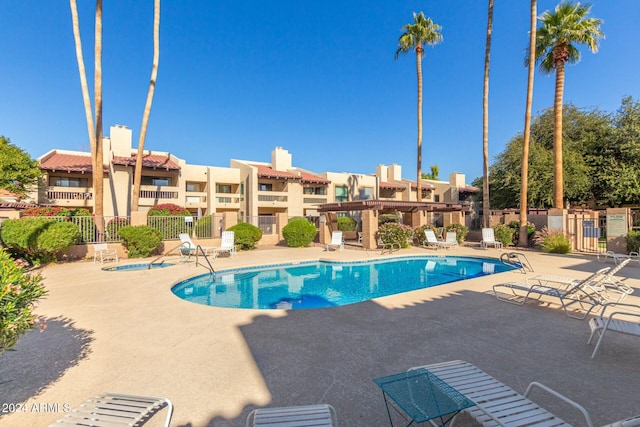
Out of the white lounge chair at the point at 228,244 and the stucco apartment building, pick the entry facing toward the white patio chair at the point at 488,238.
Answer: the stucco apartment building

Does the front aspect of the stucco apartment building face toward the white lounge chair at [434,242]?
yes

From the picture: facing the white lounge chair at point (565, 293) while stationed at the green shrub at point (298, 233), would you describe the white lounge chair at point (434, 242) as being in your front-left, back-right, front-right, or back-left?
front-left

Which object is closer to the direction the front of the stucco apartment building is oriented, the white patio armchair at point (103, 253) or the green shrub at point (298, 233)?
the green shrub

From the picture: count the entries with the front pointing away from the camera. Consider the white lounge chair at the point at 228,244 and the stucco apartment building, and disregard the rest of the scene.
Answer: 0

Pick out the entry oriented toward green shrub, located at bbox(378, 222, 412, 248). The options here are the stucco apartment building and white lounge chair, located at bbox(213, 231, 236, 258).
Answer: the stucco apartment building

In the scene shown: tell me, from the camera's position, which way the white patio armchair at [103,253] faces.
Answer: facing the viewer and to the right of the viewer

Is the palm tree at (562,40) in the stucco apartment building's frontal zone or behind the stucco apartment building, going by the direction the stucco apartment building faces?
frontal zone

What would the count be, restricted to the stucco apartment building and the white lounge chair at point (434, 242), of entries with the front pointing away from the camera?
0

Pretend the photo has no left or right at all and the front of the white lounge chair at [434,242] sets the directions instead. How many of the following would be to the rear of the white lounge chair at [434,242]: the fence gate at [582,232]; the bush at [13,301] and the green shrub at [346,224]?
1

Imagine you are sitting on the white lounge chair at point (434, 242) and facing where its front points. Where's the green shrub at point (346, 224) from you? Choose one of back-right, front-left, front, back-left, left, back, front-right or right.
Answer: back

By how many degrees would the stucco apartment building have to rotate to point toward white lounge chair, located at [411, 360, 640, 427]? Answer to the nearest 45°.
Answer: approximately 45° to its right
